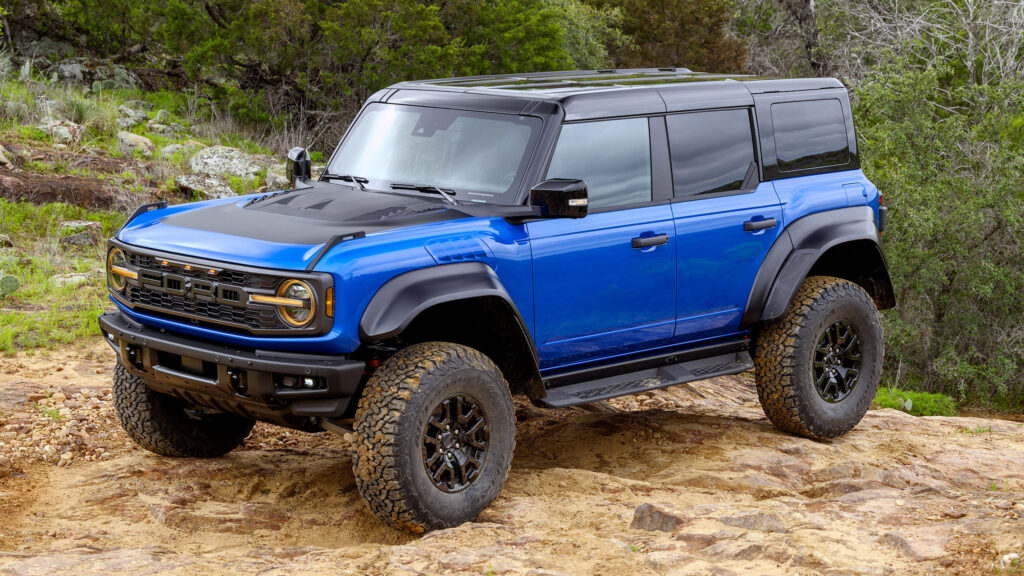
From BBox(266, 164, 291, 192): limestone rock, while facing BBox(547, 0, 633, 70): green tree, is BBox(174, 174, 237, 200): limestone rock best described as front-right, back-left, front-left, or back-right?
back-left

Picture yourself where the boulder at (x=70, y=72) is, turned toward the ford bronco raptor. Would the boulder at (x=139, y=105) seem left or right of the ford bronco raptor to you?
left

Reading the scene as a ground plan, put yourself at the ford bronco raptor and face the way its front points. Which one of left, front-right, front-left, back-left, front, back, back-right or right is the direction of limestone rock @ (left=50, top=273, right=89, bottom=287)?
right

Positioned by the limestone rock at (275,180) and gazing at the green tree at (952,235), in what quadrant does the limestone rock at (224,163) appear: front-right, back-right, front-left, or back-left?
back-left

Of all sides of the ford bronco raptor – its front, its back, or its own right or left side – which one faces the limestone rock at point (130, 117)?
right

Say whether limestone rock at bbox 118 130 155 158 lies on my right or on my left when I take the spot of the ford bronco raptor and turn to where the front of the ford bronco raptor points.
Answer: on my right

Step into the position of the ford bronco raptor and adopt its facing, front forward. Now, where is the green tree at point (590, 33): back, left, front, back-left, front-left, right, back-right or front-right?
back-right

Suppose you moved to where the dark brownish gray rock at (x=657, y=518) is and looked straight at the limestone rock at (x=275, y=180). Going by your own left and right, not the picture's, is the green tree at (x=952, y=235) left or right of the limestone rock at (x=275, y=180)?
right

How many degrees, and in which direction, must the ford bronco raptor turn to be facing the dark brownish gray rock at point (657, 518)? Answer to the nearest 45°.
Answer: approximately 90° to its left

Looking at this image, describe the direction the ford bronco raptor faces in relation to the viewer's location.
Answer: facing the viewer and to the left of the viewer

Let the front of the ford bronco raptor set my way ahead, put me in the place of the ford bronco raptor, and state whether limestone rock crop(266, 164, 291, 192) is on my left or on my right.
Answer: on my right

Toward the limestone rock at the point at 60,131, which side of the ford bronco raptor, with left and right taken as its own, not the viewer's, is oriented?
right
